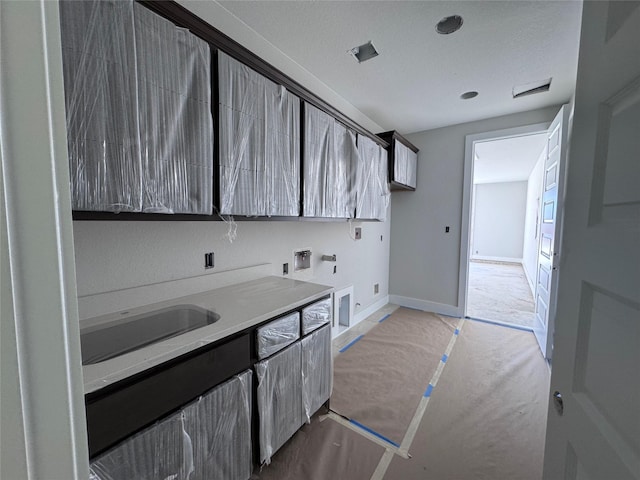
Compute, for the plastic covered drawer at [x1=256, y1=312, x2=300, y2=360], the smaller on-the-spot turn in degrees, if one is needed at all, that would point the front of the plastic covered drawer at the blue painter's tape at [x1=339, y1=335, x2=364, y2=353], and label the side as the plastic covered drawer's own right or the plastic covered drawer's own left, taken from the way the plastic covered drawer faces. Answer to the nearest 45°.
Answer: approximately 90° to the plastic covered drawer's own left

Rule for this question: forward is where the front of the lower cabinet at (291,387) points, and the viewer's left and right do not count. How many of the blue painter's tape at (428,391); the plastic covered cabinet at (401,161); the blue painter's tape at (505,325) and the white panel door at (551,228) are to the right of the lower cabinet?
0

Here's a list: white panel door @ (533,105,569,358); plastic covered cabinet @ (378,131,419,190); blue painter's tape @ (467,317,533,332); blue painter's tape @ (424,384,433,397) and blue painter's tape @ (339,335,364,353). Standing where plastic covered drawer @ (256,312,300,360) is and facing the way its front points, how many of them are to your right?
0

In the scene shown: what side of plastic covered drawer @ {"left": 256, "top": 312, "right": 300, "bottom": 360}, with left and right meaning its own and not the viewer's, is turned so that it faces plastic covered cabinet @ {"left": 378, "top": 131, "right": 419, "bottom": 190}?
left

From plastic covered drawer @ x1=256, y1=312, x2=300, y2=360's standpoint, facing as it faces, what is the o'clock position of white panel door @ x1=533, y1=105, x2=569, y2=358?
The white panel door is roughly at 10 o'clock from the plastic covered drawer.

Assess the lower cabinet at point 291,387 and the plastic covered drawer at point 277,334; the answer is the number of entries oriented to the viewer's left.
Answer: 0

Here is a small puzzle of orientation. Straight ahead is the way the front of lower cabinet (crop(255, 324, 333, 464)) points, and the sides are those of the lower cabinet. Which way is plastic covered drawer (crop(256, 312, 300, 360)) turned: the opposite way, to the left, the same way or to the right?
the same way

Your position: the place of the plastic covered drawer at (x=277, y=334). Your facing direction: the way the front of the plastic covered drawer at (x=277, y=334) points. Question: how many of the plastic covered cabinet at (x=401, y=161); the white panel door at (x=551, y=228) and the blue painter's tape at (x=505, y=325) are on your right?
0

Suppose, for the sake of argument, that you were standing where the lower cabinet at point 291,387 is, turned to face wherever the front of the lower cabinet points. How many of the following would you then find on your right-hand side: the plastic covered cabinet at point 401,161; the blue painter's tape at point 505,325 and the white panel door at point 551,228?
0

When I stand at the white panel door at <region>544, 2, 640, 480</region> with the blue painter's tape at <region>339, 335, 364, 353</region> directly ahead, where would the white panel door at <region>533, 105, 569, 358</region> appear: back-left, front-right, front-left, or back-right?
front-right

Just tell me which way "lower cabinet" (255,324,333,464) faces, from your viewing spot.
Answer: facing the viewer and to the right of the viewer
